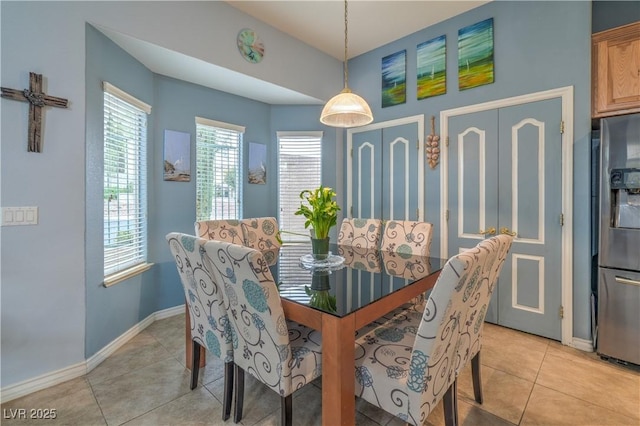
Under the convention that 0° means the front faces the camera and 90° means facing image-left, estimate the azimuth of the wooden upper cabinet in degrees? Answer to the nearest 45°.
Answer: approximately 45°

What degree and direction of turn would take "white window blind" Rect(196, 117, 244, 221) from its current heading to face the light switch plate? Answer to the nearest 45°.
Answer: approximately 90° to its right

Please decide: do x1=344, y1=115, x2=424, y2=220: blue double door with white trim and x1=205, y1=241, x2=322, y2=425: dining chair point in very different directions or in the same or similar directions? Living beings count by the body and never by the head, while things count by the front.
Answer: very different directions

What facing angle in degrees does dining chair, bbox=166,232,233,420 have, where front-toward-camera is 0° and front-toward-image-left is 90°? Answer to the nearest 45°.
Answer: approximately 225°
